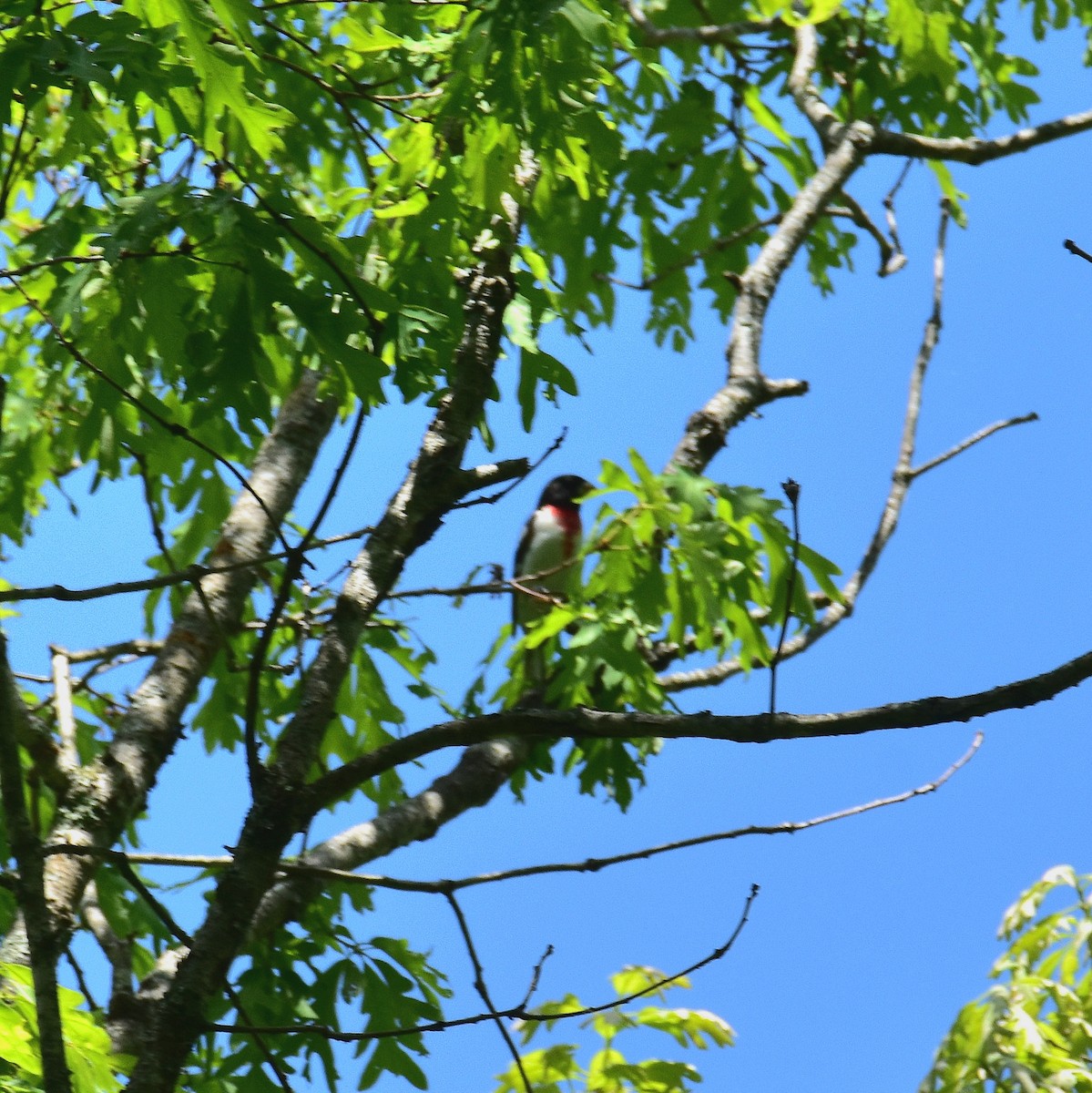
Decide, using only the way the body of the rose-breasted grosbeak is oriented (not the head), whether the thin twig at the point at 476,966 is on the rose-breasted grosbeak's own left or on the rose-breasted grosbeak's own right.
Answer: on the rose-breasted grosbeak's own right

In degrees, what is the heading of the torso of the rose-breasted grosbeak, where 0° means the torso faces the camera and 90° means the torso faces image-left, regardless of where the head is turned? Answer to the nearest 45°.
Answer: approximately 315°
